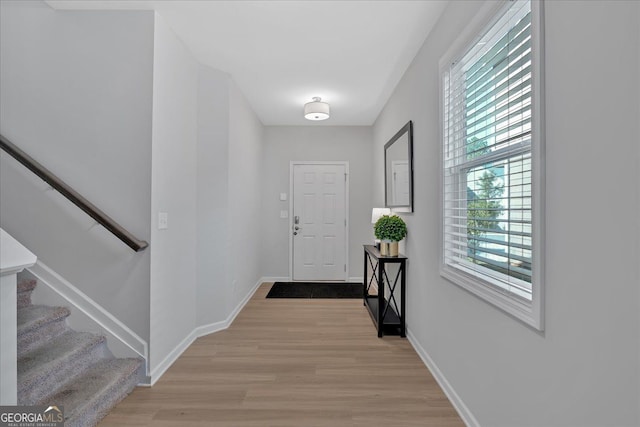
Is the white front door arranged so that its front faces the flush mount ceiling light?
yes

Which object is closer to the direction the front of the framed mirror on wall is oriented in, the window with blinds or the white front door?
the white front door

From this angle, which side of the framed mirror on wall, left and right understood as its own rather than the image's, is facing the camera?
left

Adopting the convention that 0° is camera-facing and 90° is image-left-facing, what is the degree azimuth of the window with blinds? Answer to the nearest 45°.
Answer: approximately 45°

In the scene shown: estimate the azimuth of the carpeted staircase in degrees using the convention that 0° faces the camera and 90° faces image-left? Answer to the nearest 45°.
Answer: approximately 315°

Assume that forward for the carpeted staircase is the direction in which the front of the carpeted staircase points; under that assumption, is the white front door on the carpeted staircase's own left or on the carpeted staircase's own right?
on the carpeted staircase's own left

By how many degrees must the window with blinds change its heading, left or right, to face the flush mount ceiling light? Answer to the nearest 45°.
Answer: approximately 90° to its right

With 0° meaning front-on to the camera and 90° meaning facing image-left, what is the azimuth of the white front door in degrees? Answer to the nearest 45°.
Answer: approximately 0°

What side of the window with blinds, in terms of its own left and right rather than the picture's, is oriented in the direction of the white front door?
right
